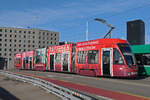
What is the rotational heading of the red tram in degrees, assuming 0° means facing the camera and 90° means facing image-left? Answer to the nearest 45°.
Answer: approximately 315°
